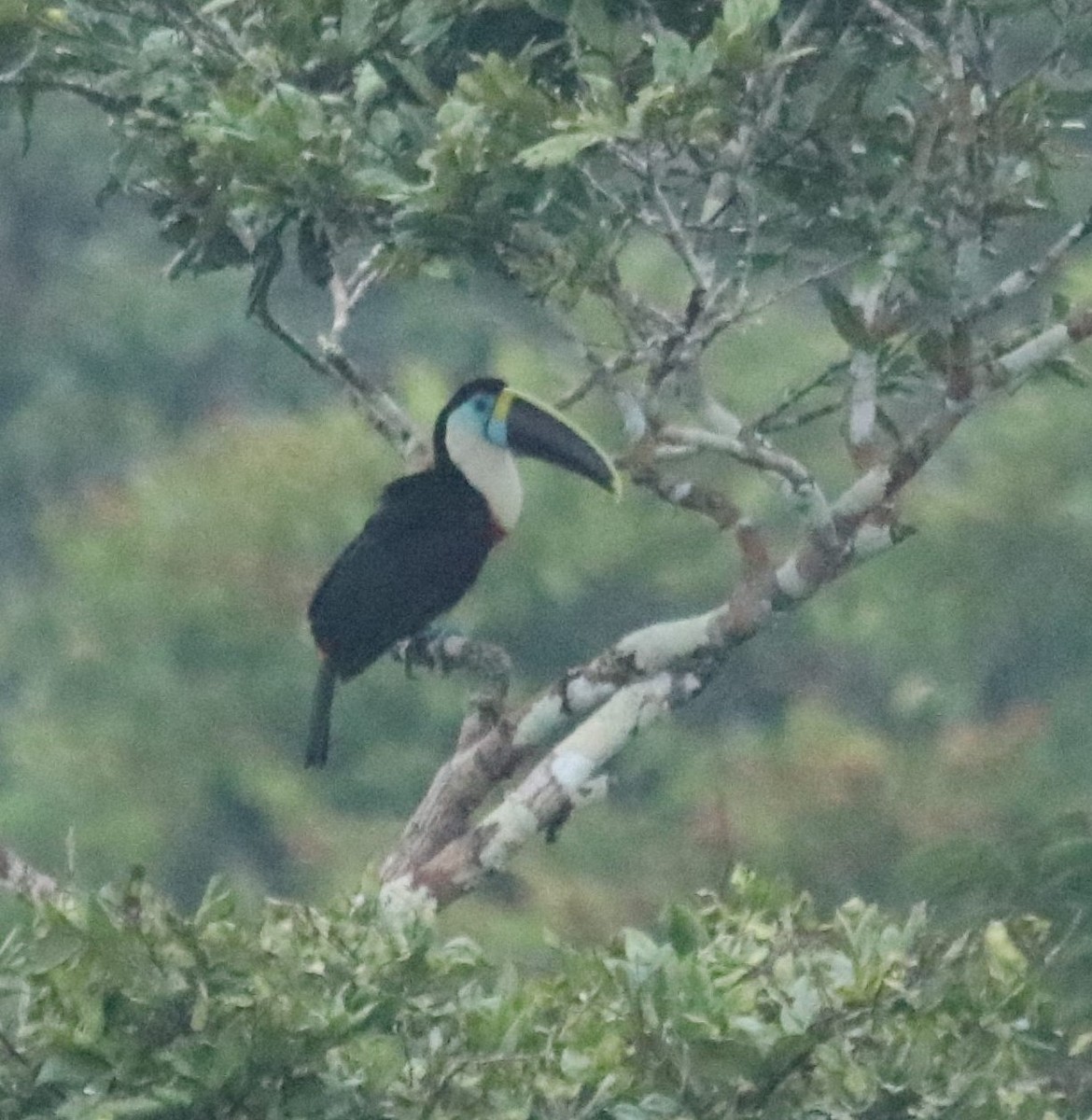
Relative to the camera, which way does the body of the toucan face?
to the viewer's right
